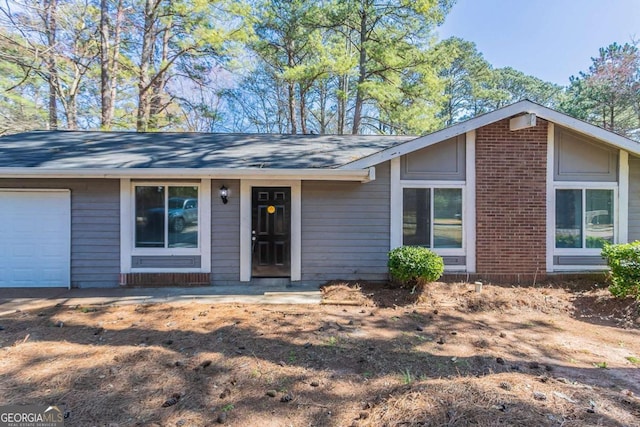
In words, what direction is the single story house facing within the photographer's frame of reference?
facing the viewer

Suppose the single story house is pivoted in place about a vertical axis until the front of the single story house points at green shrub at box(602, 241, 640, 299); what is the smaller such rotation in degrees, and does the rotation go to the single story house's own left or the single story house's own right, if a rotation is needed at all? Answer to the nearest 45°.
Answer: approximately 90° to the single story house's own left

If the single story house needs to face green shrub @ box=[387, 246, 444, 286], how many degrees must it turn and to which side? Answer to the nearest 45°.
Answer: approximately 45° to its left
